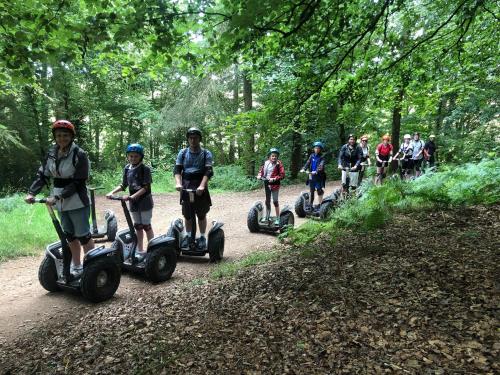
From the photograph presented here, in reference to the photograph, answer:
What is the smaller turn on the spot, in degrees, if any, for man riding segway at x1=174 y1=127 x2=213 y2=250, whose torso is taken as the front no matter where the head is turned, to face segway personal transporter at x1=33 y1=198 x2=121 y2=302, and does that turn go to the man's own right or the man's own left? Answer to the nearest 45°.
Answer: approximately 45° to the man's own right

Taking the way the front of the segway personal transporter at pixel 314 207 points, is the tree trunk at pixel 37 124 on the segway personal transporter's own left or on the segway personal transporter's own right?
on the segway personal transporter's own right

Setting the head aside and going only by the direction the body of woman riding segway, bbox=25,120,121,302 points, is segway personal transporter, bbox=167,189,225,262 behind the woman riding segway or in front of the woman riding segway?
behind

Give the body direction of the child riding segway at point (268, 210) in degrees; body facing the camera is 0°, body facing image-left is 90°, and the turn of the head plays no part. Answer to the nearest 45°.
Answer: approximately 45°

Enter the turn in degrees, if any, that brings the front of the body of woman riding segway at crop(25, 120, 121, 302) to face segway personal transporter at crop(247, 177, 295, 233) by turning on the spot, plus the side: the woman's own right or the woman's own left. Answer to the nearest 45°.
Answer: approximately 180°

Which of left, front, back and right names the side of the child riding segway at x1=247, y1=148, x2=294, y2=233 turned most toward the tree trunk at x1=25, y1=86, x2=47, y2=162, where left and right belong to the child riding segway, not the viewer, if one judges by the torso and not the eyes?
right
